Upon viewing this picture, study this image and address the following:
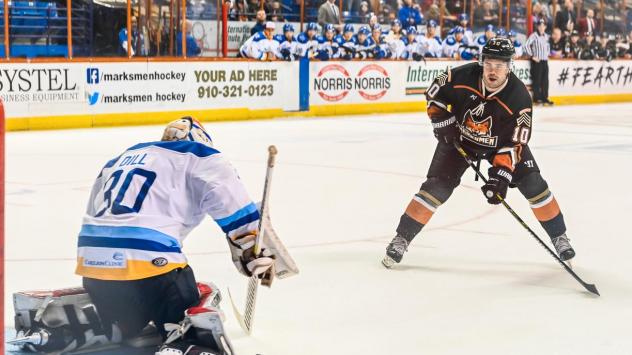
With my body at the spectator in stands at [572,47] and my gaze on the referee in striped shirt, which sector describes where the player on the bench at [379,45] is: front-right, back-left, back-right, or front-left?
front-right

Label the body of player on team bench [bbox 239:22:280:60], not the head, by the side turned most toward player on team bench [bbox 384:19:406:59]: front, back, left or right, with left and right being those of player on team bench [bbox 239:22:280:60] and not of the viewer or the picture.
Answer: left

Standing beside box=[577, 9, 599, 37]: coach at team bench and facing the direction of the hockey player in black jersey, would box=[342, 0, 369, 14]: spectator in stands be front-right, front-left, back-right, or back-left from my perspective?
front-right

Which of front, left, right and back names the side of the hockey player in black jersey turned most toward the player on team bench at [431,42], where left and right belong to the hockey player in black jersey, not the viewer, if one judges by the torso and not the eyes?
back

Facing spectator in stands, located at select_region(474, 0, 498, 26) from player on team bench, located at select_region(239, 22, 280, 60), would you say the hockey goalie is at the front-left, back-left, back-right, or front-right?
back-right

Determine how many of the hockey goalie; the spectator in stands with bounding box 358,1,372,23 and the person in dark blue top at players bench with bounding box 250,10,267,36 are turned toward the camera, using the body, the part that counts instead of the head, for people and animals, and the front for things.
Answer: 2

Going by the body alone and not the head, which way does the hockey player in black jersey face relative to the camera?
toward the camera

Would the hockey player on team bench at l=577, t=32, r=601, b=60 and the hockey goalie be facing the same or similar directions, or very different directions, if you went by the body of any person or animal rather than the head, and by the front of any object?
very different directions

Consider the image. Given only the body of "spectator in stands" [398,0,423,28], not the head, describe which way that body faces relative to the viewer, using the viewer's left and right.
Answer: facing the viewer

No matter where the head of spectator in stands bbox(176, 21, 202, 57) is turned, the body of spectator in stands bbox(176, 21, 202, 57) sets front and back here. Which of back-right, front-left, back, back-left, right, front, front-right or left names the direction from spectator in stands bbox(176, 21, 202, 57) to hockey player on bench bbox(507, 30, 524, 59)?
left

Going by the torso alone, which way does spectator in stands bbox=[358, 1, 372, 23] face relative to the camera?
toward the camera

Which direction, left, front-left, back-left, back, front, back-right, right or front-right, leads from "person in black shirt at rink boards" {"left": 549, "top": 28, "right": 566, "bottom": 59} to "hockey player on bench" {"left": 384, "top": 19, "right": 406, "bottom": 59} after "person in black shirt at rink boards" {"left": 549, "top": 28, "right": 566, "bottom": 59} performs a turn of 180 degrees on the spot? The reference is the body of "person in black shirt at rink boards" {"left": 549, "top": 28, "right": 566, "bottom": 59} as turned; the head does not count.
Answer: back-left

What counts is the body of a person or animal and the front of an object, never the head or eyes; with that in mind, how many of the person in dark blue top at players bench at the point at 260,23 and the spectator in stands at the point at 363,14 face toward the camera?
2

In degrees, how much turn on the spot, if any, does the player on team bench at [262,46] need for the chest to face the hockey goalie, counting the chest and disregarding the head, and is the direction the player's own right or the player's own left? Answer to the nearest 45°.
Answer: approximately 45° to the player's own right

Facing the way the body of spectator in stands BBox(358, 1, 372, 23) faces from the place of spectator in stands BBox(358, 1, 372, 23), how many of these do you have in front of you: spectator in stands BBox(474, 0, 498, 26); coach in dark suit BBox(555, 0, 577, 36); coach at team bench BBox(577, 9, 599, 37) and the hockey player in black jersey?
1

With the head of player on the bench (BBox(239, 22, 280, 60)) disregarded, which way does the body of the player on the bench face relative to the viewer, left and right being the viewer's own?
facing the viewer and to the right of the viewer

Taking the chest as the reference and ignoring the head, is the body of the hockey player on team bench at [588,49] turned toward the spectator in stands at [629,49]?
no
